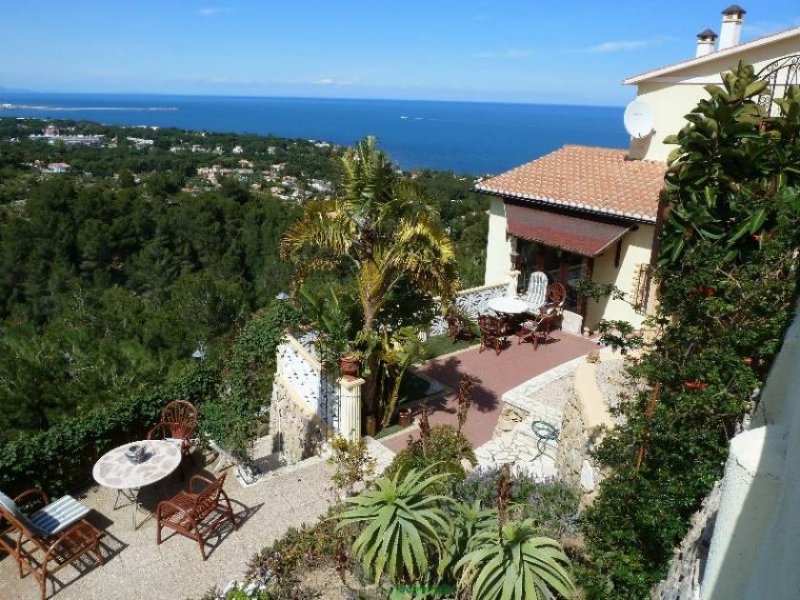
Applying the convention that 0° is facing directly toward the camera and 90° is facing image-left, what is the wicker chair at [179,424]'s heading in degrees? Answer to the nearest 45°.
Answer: approximately 45°

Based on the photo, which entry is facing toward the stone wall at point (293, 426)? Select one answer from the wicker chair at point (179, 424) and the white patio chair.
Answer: the white patio chair

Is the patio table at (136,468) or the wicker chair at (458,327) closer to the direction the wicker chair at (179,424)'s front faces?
the patio table

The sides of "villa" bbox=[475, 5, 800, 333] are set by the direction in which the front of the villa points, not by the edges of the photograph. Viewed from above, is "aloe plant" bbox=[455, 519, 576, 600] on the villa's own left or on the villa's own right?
on the villa's own left

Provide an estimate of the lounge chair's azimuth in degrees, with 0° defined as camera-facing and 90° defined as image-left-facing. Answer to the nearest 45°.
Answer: approximately 225°

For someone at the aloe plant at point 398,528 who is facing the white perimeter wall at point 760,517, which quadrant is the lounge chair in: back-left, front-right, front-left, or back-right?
back-right

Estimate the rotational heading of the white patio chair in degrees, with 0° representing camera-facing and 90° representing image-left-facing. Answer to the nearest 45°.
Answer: approximately 45°

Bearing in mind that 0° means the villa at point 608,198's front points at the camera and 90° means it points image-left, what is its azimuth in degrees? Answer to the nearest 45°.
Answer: approximately 45°
